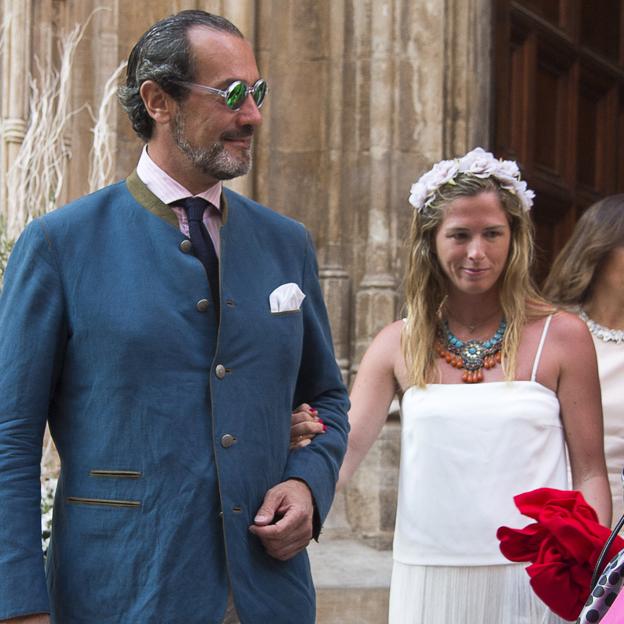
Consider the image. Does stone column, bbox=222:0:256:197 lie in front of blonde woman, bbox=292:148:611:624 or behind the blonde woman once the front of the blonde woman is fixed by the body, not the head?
behind

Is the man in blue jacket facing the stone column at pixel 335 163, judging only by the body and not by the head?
no

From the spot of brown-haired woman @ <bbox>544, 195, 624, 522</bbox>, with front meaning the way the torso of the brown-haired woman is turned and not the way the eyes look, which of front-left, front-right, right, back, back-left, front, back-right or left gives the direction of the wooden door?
back-left

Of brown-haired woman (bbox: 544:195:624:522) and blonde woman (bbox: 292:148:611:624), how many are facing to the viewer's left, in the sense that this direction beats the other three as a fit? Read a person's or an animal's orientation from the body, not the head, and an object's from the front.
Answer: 0

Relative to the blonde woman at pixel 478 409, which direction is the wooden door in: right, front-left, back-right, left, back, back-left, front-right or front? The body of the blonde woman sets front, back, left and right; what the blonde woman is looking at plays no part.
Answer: back

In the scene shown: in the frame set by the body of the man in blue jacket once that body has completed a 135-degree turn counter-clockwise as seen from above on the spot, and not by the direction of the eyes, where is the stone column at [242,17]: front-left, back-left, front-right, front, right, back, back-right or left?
front

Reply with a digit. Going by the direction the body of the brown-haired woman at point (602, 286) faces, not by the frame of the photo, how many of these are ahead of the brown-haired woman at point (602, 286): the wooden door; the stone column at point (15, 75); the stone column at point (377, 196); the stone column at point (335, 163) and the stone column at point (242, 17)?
0

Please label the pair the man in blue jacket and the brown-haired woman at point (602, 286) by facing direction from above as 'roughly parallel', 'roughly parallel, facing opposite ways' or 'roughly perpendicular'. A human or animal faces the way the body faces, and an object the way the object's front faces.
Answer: roughly parallel

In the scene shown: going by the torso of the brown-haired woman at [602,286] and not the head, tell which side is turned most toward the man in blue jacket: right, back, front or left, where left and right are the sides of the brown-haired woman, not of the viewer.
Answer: right

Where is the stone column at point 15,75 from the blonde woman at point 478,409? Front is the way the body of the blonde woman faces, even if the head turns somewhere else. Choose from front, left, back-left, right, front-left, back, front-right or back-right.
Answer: back-right

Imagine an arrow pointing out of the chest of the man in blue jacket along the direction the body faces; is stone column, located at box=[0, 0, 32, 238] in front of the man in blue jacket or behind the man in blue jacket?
behind

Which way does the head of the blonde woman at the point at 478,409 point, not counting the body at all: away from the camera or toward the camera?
toward the camera

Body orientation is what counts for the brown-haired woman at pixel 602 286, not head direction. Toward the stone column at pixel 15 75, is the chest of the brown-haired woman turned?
no

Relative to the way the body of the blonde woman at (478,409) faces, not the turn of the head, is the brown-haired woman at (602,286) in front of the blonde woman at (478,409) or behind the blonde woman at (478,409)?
behind

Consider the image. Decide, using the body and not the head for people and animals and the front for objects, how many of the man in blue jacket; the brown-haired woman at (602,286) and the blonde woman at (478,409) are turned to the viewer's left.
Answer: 0

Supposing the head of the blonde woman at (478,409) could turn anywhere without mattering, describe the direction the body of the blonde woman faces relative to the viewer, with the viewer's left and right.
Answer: facing the viewer

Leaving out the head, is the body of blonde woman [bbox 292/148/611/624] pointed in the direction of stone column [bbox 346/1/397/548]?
no
